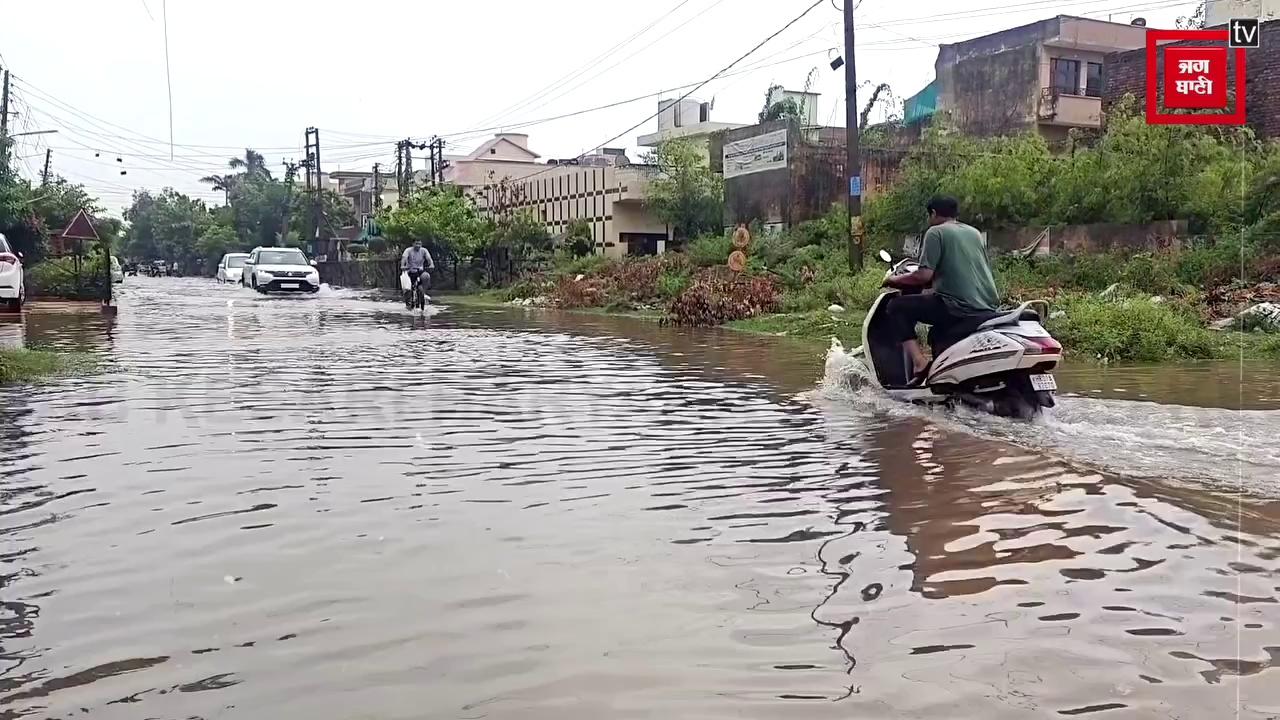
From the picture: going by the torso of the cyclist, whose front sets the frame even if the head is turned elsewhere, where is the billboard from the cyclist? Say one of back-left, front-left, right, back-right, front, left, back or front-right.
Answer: back-left

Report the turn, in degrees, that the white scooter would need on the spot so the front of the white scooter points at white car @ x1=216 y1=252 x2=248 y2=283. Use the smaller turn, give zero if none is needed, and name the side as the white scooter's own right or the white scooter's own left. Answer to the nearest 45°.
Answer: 0° — it already faces it

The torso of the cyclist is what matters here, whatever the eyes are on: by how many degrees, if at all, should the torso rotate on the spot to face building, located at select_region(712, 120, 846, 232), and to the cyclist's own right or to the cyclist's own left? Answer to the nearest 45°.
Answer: approximately 135° to the cyclist's own left

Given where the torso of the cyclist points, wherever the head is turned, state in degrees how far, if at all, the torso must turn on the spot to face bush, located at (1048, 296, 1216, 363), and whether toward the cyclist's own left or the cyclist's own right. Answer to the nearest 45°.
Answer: approximately 45° to the cyclist's own left

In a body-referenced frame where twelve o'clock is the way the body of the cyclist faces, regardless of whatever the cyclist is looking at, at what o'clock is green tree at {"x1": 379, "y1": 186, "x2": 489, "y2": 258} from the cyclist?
The green tree is roughly at 6 o'clock from the cyclist.

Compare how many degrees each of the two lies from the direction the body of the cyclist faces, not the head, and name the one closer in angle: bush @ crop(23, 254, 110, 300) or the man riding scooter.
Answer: the man riding scooter

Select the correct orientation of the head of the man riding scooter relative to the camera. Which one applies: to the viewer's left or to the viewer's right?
to the viewer's left

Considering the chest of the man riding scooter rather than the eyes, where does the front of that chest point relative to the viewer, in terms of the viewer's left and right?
facing away from the viewer and to the left of the viewer

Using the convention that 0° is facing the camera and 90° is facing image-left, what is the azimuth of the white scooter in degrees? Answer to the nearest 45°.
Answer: approximately 135°

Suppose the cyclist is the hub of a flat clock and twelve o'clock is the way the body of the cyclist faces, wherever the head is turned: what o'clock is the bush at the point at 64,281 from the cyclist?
The bush is roughly at 4 o'clock from the cyclist.

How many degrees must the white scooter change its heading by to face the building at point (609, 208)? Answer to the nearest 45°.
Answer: approximately 45° to its right
